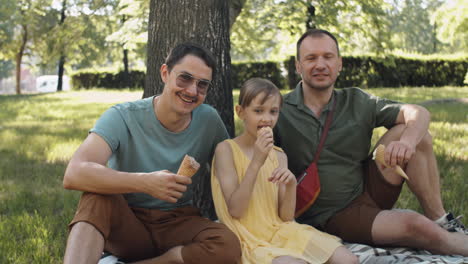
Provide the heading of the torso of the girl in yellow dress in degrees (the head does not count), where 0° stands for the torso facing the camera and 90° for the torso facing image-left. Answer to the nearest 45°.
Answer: approximately 315°

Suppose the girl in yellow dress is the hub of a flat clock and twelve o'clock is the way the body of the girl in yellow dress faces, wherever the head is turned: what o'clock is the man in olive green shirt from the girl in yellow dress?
The man in olive green shirt is roughly at 9 o'clock from the girl in yellow dress.

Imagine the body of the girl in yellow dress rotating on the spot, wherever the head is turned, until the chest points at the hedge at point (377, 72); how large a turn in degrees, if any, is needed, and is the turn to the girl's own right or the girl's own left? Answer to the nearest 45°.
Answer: approximately 135° to the girl's own left

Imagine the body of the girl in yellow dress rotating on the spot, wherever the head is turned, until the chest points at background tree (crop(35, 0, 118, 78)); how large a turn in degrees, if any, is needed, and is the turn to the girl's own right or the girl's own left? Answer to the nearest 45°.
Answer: approximately 180°

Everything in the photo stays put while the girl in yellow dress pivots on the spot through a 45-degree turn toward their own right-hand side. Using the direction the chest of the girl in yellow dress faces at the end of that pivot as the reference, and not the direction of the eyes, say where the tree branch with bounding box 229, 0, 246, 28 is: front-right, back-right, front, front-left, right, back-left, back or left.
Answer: back

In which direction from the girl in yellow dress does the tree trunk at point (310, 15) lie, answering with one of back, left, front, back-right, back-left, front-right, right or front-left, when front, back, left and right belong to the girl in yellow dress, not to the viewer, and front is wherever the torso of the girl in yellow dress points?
back-left

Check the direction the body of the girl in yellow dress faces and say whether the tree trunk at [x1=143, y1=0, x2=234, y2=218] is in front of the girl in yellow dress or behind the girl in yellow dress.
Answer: behind

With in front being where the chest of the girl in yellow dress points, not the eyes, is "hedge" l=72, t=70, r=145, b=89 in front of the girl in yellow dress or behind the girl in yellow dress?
behind
